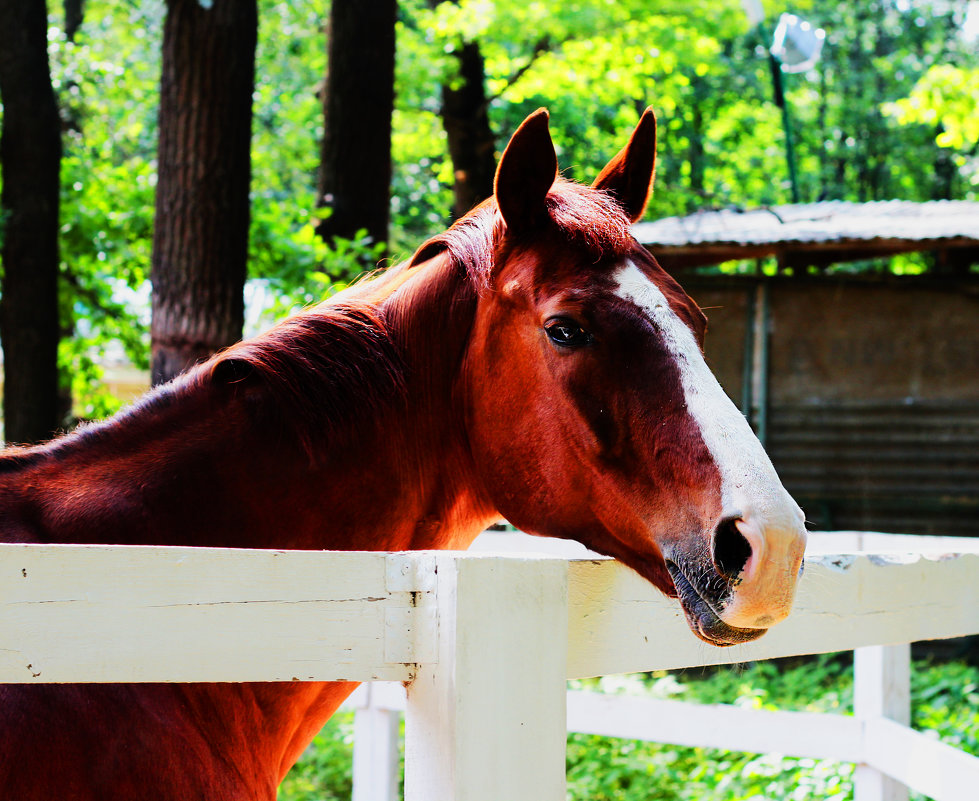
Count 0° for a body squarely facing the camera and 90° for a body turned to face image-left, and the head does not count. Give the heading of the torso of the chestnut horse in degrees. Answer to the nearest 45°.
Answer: approximately 270°

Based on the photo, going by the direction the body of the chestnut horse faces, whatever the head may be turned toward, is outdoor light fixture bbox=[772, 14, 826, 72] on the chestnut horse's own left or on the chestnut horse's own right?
on the chestnut horse's own left

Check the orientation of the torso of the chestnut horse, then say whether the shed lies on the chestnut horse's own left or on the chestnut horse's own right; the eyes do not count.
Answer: on the chestnut horse's own left
